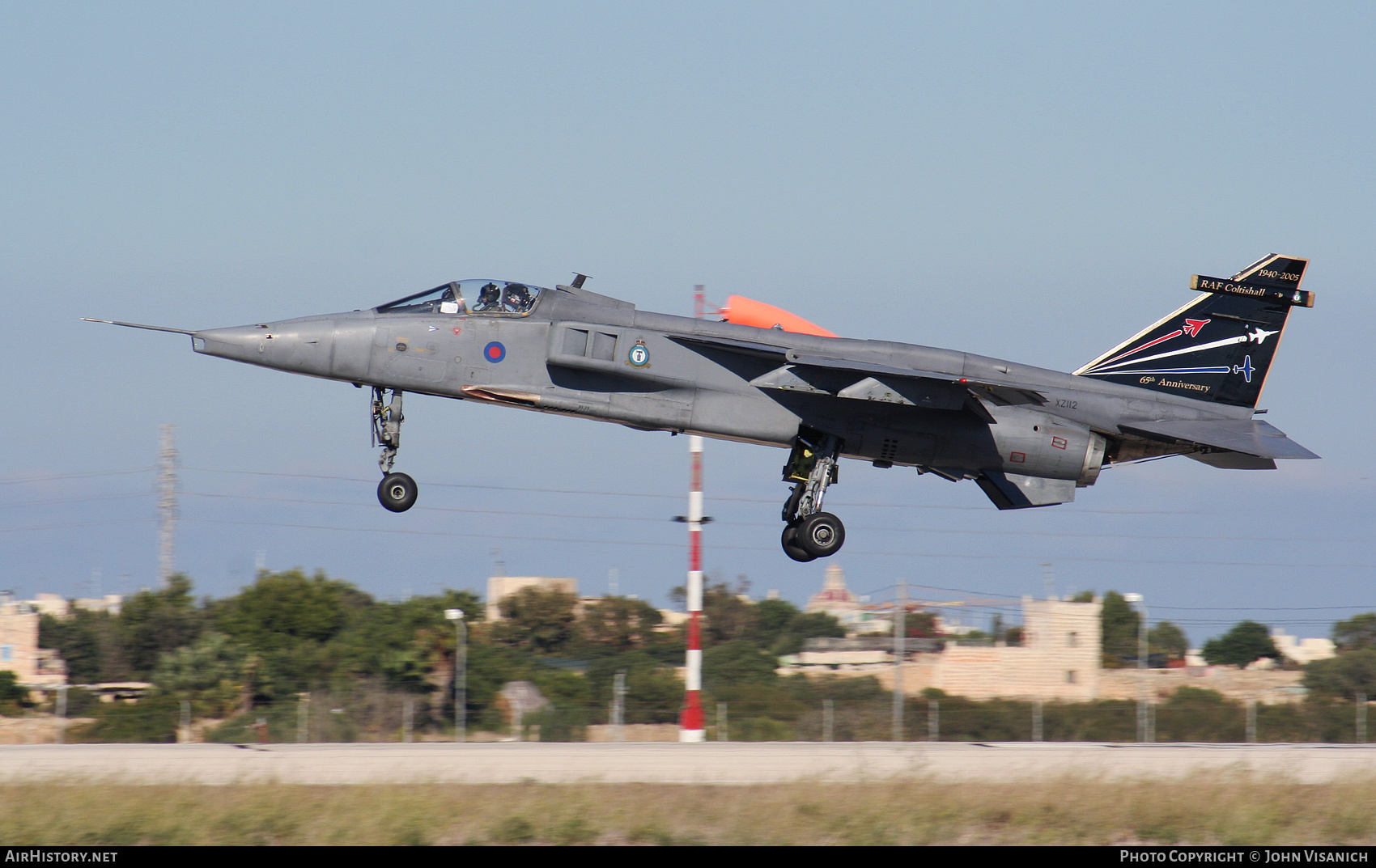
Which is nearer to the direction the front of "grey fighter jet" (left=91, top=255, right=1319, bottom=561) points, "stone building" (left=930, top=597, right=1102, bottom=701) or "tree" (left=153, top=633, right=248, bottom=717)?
the tree

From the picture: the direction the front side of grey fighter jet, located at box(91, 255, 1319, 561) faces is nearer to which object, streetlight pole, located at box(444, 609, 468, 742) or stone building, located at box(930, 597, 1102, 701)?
the streetlight pole

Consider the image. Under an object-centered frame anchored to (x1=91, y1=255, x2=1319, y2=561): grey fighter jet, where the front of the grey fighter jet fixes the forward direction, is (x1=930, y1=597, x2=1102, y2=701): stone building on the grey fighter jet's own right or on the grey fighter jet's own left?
on the grey fighter jet's own right

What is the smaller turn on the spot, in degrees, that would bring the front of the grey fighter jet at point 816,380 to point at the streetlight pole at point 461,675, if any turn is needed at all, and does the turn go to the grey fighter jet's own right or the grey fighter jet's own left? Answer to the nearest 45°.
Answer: approximately 90° to the grey fighter jet's own right

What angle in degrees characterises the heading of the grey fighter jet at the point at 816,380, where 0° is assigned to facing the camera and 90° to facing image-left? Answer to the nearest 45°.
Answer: approximately 90°

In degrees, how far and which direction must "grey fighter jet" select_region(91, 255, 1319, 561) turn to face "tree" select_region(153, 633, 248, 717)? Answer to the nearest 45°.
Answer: approximately 45° to its right
